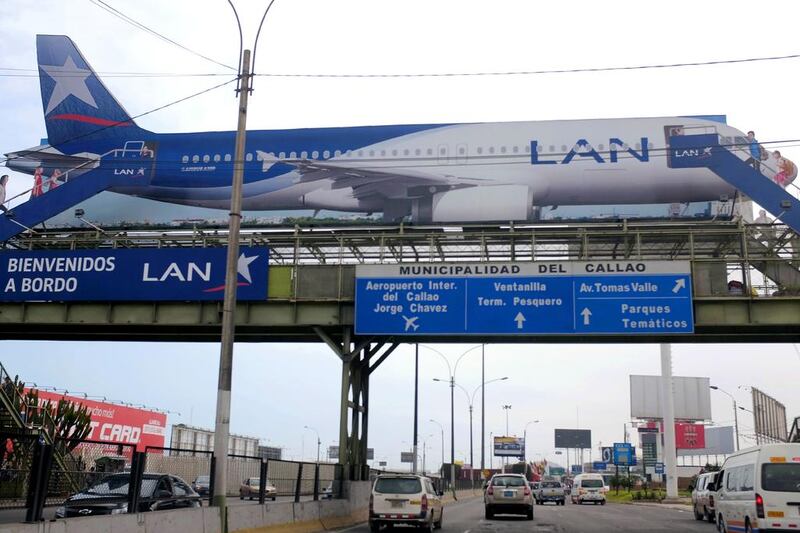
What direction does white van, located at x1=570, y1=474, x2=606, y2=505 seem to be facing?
away from the camera

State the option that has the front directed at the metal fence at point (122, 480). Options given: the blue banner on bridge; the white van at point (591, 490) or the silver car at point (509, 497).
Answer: the blue banner on bridge

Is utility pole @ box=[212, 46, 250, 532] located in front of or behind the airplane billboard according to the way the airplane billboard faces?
in front

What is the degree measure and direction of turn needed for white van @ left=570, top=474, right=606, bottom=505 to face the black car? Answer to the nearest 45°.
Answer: approximately 180°

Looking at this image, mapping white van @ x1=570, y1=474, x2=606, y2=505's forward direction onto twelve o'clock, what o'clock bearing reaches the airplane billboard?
The airplane billboard is roughly at 7 o'clock from the white van.

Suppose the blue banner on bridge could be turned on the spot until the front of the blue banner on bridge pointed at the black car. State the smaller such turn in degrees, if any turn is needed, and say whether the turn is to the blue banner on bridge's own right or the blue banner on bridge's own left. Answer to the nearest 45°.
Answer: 0° — it already faces it

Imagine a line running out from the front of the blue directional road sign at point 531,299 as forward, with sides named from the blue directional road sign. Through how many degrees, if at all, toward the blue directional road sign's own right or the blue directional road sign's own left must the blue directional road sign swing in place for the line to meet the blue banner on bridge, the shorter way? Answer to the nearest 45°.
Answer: approximately 90° to the blue directional road sign's own right

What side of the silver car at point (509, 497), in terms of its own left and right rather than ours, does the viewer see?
back

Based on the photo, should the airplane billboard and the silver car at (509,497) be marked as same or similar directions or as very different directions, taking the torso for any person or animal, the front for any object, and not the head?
very different directions

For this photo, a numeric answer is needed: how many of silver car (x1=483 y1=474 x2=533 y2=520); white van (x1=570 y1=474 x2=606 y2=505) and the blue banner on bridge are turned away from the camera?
2
